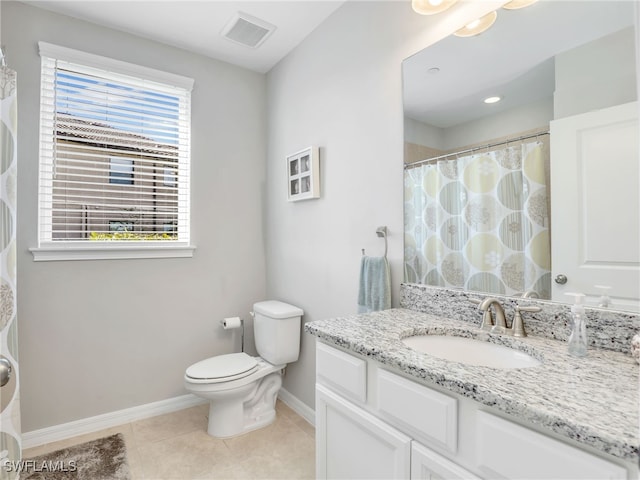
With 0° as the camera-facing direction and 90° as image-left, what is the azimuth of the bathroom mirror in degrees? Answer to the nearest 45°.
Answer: approximately 45°

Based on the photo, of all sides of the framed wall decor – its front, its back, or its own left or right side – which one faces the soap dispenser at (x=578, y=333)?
left

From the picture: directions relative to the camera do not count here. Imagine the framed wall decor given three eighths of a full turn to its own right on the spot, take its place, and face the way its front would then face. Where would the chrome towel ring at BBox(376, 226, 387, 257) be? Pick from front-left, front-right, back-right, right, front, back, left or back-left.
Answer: back-right

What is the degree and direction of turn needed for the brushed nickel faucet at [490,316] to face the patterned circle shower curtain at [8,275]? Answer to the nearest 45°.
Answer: approximately 45° to its right

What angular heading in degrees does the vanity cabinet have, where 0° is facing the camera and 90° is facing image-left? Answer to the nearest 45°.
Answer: approximately 45°

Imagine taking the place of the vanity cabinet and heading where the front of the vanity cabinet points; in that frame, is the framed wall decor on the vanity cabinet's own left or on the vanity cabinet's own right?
on the vanity cabinet's own right

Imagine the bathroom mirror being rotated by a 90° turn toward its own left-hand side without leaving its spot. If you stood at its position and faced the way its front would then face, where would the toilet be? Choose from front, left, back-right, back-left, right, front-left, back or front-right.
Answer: back-right

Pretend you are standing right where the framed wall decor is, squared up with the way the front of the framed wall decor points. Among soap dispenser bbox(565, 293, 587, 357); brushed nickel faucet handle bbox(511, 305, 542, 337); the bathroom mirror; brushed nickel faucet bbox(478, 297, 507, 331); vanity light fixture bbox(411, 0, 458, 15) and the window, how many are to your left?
5

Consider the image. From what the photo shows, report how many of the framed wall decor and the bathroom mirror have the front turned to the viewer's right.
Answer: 0

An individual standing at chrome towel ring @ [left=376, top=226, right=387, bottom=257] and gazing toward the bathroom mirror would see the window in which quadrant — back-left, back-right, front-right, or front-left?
back-right
